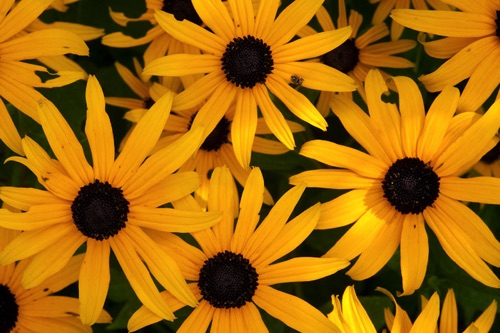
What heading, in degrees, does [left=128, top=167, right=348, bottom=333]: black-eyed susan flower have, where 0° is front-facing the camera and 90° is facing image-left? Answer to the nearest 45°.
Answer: approximately 0°

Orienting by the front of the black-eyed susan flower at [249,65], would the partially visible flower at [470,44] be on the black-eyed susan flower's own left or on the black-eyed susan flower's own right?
on the black-eyed susan flower's own left

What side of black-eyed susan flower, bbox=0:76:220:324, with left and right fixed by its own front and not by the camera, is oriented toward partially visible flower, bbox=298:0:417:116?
left

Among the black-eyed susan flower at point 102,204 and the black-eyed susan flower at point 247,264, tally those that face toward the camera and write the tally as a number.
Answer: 2

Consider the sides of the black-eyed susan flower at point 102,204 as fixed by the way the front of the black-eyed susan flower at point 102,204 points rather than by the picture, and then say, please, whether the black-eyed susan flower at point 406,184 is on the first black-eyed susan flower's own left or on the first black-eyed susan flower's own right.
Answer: on the first black-eyed susan flower's own left
